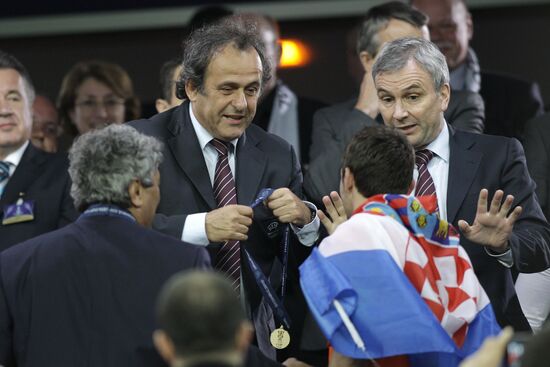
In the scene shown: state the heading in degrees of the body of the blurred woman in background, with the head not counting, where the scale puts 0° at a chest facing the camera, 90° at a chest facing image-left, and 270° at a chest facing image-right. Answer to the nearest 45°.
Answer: approximately 0°
